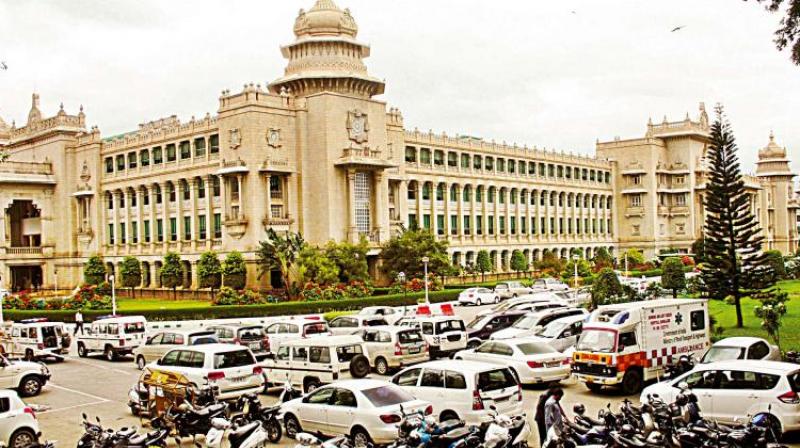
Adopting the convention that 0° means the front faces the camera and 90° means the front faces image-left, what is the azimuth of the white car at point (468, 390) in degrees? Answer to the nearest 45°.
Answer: approximately 135°

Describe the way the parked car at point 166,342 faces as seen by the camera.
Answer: facing away from the viewer and to the left of the viewer

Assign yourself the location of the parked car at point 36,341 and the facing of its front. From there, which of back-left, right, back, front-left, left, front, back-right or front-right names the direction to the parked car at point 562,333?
back

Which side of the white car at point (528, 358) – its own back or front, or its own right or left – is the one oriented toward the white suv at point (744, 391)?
back

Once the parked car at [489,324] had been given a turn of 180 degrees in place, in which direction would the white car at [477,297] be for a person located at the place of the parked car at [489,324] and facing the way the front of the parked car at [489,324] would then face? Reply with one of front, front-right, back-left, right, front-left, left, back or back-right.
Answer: front-left
